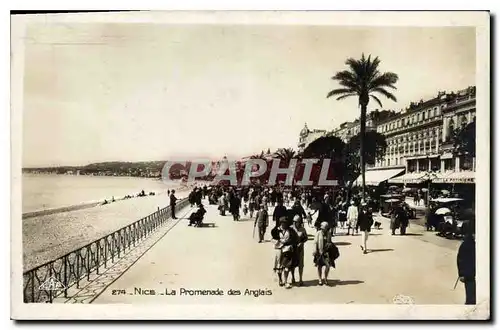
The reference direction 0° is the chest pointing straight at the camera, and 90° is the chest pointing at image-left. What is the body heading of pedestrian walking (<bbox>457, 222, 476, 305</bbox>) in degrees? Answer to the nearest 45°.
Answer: approximately 180°
